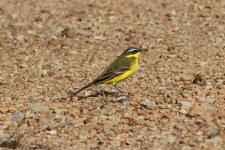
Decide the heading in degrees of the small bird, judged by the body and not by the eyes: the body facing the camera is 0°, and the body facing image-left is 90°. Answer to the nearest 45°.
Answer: approximately 270°
